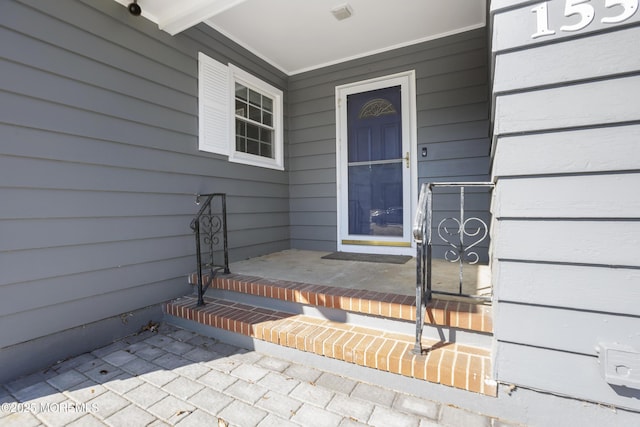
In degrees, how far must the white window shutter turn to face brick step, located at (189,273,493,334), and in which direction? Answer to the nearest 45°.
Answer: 0° — it already faces it

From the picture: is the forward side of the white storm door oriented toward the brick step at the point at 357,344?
yes

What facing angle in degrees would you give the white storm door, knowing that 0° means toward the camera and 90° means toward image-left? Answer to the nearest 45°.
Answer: approximately 0°

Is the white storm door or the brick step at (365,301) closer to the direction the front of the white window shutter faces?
the brick step

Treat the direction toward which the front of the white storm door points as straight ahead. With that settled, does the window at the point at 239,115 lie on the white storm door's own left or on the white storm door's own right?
on the white storm door's own right

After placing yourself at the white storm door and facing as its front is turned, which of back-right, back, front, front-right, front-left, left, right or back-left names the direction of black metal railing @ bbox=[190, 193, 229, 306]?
front-right

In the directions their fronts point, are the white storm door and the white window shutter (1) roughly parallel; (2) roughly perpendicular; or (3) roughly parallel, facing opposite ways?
roughly perpendicular

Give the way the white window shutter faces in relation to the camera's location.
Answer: facing the viewer and to the right of the viewer

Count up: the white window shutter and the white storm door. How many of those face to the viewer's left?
0
